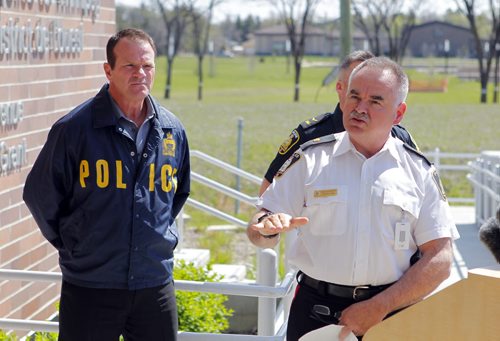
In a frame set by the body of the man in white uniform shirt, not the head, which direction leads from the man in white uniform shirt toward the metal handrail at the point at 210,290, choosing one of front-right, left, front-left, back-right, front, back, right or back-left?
back-right

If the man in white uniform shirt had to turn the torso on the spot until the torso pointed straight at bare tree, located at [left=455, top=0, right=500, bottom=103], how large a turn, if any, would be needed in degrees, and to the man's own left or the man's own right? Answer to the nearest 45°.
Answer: approximately 180°

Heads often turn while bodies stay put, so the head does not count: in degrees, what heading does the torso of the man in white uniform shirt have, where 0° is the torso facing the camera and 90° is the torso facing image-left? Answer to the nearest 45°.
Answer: approximately 0°

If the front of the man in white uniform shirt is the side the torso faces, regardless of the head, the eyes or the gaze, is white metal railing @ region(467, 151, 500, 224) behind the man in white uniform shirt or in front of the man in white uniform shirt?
behind

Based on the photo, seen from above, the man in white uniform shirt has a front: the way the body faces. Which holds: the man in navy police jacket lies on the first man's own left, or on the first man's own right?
on the first man's own right

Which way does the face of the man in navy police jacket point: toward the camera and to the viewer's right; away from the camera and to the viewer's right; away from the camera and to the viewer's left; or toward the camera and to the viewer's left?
toward the camera and to the viewer's right

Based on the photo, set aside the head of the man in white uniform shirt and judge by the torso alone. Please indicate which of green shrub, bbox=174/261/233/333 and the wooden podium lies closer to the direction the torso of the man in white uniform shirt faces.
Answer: the wooden podium

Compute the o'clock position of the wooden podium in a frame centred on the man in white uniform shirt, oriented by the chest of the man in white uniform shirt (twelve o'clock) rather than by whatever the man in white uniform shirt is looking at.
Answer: The wooden podium is roughly at 11 o'clock from the man in white uniform shirt.
